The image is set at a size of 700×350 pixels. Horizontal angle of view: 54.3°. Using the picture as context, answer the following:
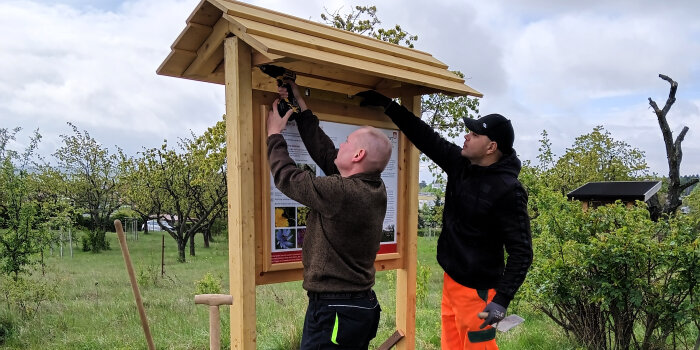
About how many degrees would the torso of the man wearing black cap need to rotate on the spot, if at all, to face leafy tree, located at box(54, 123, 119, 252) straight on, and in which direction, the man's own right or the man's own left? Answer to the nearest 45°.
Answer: approximately 90° to the man's own right

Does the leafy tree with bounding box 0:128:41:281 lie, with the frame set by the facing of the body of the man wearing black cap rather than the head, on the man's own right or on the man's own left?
on the man's own right

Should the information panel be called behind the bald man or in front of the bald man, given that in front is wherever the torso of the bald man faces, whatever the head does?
in front

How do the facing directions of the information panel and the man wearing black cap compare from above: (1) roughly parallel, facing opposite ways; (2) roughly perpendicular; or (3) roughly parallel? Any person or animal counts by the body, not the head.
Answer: roughly perpendicular

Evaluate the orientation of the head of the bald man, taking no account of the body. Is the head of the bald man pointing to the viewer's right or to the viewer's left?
to the viewer's left

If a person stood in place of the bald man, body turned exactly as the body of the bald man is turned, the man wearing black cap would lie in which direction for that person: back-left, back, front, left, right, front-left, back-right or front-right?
right

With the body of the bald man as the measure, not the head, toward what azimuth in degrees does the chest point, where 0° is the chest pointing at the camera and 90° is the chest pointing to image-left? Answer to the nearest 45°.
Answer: approximately 135°

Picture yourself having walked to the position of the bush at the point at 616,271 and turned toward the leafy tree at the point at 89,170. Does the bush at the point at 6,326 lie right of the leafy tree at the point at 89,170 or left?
left

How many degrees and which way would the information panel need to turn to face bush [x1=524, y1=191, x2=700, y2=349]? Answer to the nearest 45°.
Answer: approximately 90° to its left

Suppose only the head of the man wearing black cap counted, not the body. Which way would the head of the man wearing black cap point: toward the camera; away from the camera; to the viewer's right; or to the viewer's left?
to the viewer's left

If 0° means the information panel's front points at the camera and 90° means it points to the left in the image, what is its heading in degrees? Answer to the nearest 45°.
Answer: approximately 315°

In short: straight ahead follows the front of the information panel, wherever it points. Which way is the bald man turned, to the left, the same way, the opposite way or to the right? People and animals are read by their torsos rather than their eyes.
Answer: the opposite way

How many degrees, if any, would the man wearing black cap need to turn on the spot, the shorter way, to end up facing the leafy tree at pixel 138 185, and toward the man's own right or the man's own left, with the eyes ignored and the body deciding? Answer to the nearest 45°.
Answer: approximately 90° to the man's own right

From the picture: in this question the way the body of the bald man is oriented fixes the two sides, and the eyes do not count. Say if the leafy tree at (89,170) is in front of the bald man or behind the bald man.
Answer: in front

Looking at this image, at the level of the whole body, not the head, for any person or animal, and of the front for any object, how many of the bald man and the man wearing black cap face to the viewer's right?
0

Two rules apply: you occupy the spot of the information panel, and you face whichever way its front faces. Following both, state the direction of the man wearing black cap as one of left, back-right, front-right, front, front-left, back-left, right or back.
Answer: front-left

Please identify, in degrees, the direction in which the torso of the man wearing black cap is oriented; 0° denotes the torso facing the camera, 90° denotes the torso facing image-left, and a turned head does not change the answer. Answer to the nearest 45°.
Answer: approximately 45°
